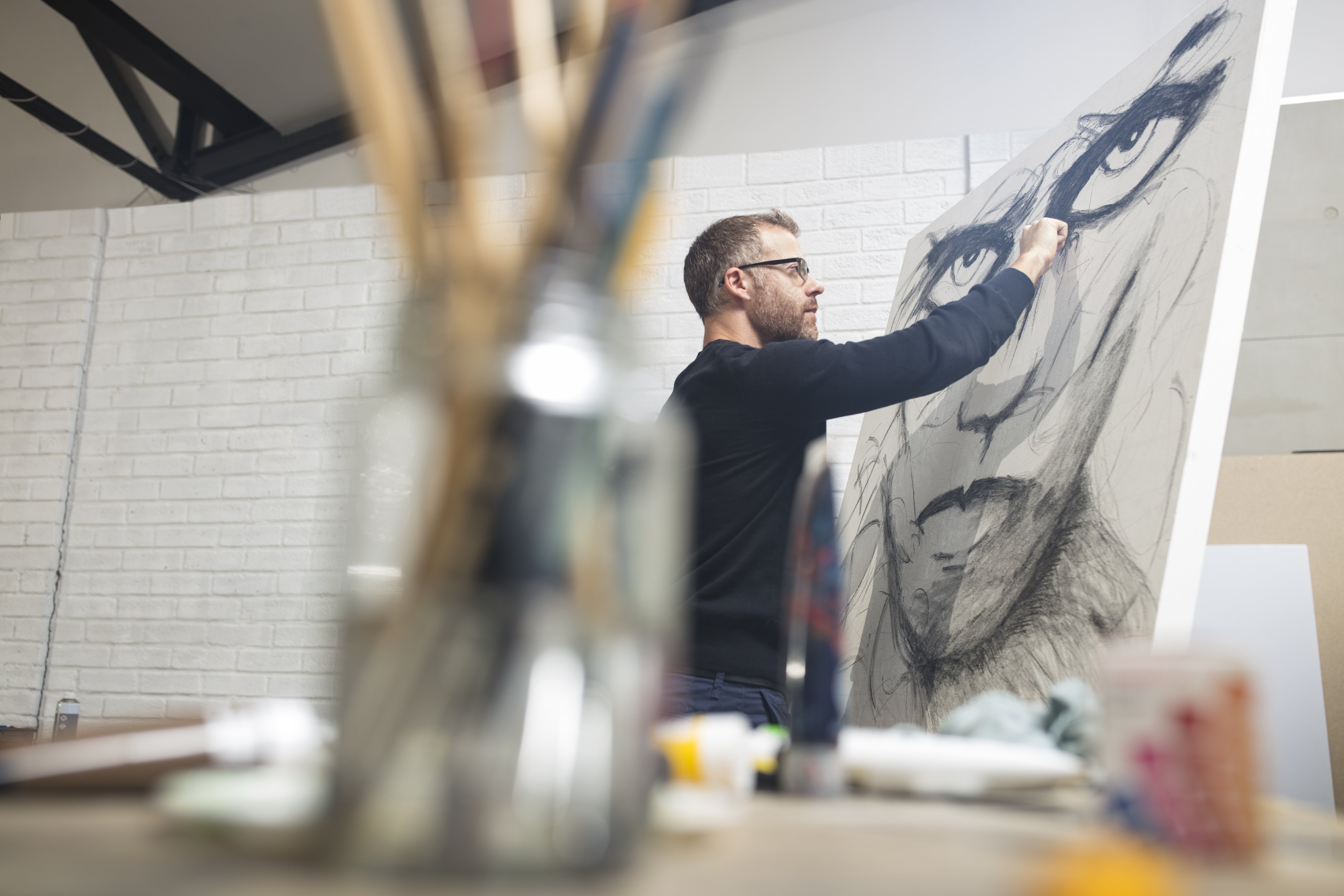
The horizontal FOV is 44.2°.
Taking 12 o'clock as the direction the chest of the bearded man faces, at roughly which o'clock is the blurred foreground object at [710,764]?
The blurred foreground object is roughly at 3 o'clock from the bearded man.

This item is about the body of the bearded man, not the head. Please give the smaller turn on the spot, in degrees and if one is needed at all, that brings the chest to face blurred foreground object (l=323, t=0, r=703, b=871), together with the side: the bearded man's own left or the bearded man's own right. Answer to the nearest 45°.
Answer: approximately 90° to the bearded man's own right

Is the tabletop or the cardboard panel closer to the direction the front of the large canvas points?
the tabletop

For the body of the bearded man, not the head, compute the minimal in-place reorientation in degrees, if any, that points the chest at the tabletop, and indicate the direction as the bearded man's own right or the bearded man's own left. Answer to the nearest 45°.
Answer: approximately 90° to the bearded man's own right

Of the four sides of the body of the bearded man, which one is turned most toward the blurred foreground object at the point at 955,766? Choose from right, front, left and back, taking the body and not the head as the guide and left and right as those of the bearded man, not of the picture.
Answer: right

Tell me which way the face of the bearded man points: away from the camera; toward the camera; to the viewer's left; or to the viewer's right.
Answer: to the viewer's right

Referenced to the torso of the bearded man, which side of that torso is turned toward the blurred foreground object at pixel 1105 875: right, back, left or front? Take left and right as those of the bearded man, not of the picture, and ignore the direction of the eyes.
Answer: right

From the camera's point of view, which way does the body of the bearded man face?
to the viewer's right

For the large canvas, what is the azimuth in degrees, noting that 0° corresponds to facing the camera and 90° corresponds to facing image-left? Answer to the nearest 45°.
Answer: approximately 45°

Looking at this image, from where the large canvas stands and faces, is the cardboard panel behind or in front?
behind

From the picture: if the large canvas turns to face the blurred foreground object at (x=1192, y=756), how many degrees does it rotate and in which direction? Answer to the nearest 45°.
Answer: approximately 45° to its left
